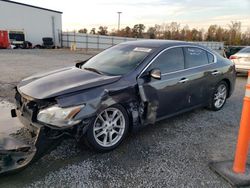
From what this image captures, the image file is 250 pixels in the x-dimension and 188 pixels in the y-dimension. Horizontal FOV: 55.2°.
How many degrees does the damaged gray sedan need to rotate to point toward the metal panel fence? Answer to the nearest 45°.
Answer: approximately 135° to its right

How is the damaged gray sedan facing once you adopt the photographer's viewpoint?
facing the viewer and to the left of the viewer

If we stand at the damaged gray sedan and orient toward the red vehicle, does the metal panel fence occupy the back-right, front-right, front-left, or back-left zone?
front-right

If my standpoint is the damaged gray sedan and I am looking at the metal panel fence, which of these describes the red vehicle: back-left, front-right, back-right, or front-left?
front-left

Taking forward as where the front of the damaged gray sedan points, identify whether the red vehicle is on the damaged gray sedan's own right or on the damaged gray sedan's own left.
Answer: on the damaged gray sedan's own right

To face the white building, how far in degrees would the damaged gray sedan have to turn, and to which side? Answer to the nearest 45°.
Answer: approximately 135° to its right
